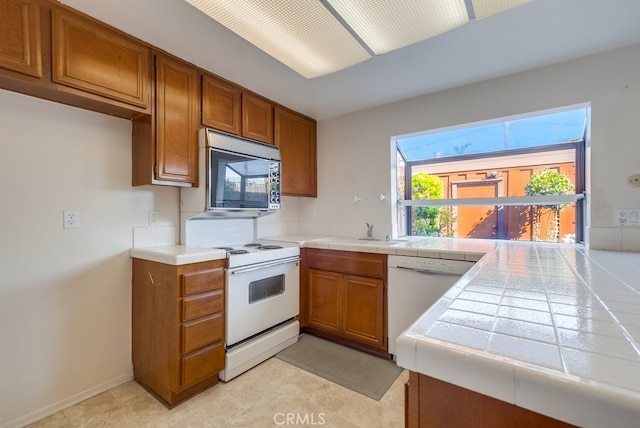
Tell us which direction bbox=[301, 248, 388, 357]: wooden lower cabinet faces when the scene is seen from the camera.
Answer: facing the viewer and to the left of the viewer

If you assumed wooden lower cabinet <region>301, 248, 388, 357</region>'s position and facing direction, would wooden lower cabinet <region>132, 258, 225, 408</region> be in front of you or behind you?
in front

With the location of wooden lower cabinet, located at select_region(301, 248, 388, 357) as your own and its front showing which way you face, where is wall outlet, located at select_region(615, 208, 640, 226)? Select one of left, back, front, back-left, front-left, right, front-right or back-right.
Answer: back-left

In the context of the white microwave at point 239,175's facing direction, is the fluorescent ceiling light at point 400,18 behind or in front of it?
in front

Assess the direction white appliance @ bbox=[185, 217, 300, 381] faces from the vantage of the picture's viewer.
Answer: facing the viewer and to the right of the viewer

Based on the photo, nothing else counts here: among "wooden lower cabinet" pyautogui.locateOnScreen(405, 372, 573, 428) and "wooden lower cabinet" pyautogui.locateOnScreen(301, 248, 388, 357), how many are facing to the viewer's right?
0
